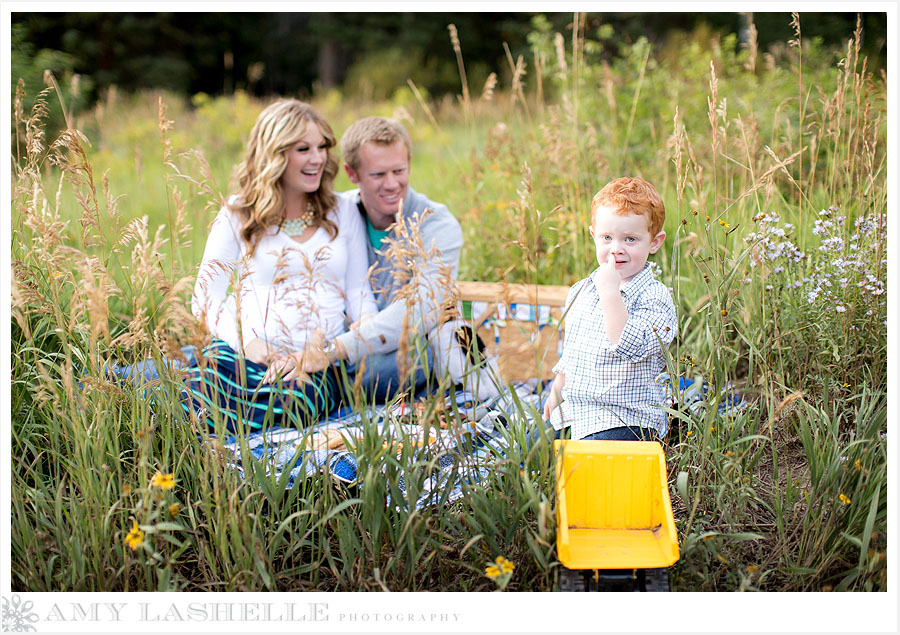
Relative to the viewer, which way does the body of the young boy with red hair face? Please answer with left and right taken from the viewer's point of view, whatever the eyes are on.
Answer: facing the viewer

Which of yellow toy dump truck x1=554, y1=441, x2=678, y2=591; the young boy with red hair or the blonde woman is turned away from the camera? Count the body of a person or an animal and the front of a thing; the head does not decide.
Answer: the yellow toy dump truck

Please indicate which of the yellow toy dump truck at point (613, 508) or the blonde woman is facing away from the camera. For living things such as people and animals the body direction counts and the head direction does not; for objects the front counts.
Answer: the yellow toy dump truck

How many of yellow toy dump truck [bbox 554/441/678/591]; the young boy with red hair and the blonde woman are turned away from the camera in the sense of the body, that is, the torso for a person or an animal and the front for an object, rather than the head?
1

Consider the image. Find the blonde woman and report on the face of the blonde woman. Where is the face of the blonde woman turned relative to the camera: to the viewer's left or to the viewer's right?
to the viewer's right

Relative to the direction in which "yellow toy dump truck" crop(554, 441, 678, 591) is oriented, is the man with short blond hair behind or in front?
in front

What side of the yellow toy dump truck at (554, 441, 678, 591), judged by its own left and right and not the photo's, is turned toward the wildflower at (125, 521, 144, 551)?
left

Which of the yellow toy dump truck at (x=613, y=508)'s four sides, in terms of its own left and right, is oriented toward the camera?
back

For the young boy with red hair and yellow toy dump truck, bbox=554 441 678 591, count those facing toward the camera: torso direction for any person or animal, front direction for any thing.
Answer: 1

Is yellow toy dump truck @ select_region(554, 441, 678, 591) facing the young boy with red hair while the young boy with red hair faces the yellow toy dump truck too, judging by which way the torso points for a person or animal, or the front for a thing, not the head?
yes

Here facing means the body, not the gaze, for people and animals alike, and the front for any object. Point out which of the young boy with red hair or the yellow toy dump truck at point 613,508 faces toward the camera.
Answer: the young boy with red hair

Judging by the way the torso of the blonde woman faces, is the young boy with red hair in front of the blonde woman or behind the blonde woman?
in front

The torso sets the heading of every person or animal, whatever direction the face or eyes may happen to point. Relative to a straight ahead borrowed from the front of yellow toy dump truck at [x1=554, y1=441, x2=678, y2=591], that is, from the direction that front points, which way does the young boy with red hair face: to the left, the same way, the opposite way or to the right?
the opposite way

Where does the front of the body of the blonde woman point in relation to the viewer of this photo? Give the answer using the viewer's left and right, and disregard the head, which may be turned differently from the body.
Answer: facing the viewer and to the right of the viewer
